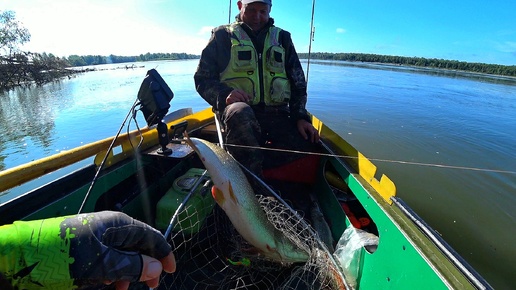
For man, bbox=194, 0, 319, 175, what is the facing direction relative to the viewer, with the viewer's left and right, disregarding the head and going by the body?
facing the viewer

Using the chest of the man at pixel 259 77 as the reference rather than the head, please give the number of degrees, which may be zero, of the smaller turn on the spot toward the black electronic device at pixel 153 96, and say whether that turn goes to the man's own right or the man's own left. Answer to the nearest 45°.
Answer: approximately 45° to the man's own right

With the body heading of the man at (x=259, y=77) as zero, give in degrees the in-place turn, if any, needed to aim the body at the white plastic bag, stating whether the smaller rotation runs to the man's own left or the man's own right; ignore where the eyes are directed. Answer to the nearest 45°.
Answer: approximately 45° to the man's own left
